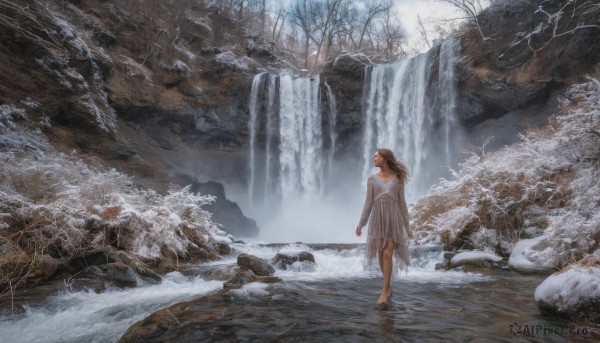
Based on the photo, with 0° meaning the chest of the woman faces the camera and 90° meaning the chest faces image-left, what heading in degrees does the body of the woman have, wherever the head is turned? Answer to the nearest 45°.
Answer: approximately 0°

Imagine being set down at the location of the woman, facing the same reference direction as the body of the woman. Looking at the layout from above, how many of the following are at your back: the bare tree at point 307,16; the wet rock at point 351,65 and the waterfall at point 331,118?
3

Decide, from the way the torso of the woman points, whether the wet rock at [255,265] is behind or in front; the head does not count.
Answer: behind

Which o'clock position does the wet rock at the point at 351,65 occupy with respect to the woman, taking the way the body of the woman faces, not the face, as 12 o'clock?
The wet rock is roughly at 6 o'clock from the woman.

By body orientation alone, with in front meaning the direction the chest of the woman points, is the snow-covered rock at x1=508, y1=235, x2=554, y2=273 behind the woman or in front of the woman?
behind

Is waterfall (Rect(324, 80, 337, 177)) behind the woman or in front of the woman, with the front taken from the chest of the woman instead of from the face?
behind

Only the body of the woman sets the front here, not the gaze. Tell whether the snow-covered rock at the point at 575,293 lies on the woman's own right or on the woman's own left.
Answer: on the woman's own left

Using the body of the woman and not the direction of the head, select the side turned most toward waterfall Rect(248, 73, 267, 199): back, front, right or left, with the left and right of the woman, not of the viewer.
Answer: back

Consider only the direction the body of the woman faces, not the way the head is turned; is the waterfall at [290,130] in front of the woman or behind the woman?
behind
